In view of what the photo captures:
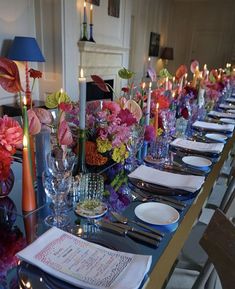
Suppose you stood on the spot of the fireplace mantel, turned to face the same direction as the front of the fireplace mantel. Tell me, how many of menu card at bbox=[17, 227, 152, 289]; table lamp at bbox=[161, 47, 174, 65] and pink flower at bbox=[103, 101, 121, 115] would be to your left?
1

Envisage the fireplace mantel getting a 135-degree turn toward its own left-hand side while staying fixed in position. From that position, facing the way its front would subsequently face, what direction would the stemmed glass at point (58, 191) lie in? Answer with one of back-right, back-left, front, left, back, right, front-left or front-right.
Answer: back

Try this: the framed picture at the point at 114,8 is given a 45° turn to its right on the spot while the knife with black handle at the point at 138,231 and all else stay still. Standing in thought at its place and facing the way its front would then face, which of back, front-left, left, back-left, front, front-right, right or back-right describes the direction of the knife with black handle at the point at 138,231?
front

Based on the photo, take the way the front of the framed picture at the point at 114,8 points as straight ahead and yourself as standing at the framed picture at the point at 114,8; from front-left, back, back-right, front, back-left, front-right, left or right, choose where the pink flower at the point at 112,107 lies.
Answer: front-right

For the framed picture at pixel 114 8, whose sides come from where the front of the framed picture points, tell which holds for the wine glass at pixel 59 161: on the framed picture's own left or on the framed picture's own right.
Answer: on the framed picture's own right

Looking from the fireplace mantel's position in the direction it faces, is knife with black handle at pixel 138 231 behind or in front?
in front

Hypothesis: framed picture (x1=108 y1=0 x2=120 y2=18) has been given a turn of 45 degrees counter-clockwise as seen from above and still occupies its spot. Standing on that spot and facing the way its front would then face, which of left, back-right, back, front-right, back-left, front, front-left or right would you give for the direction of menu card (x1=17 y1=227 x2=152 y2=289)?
right

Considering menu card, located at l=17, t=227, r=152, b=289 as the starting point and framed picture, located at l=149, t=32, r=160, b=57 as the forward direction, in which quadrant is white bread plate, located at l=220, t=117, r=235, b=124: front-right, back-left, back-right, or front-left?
front-right

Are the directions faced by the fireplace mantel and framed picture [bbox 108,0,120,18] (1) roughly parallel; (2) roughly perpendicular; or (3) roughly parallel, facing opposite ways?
roughly parallel

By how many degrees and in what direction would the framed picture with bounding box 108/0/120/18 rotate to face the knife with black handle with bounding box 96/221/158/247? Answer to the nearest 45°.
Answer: approximately 45° to its right

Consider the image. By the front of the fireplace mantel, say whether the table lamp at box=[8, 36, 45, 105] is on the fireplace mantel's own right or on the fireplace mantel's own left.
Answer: on the fireplace mantel's own right

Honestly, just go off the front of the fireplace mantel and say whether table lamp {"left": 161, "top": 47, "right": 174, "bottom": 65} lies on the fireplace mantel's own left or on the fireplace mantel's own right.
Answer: on the fireplace mantel's own left

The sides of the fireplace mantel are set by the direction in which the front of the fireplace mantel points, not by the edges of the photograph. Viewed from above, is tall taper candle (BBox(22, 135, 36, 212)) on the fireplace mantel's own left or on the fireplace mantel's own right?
on the fireplace mantel's own right

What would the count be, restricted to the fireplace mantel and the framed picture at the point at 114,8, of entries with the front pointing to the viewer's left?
0

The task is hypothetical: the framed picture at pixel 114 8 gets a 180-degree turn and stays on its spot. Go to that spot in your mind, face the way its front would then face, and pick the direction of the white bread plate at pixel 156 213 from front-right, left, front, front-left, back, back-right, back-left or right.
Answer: back-left

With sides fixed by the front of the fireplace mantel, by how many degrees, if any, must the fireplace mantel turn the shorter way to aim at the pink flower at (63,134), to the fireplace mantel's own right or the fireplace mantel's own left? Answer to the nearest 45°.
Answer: approximately 45° to the fireplace mantel's own right

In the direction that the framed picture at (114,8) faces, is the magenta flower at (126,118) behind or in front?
in front

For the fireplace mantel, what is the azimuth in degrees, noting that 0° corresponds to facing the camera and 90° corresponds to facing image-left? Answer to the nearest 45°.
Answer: approximately 315°

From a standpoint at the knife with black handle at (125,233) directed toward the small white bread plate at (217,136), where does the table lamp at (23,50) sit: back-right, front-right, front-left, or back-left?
front-left

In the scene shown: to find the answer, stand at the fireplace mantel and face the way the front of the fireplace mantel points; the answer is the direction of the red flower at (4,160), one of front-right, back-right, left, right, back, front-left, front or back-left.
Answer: front-right
